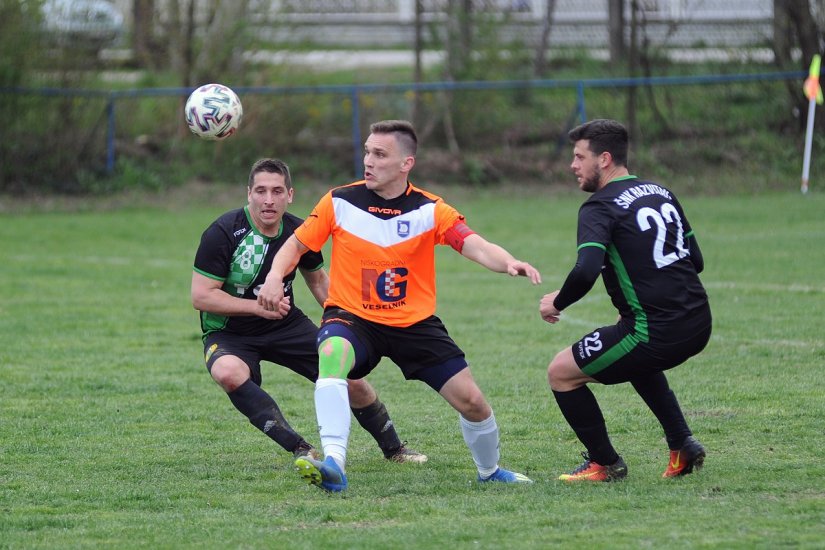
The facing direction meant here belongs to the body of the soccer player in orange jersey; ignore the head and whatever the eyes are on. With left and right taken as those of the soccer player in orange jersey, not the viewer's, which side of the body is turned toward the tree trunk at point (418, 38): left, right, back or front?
back

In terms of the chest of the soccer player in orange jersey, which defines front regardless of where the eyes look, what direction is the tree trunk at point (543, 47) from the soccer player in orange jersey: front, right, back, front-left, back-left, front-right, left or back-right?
back

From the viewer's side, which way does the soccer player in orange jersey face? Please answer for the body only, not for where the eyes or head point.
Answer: toward the camera

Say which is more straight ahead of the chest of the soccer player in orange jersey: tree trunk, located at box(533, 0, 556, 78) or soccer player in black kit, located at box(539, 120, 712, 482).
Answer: the soccer player in black kit

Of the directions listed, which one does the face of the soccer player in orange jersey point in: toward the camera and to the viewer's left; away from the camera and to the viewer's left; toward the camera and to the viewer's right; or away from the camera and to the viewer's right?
toward the camera and to the viewer's left

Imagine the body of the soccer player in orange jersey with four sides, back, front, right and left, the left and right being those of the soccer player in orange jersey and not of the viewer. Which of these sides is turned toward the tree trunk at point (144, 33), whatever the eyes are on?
back

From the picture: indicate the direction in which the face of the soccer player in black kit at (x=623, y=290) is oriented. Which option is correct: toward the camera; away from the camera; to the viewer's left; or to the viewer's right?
to the viewer's left

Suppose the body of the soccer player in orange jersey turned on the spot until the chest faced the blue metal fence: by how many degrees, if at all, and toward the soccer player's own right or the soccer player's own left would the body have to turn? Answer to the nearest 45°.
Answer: approximately 180°
